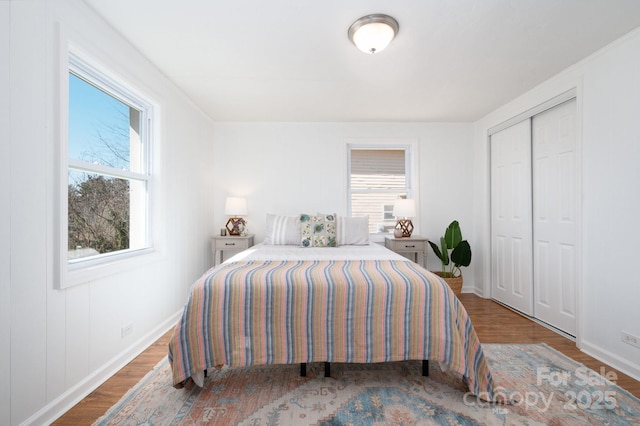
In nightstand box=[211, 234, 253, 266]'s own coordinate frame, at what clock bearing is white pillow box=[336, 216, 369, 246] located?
The white pillow is roughly at 10 o'clock from the nightstand.

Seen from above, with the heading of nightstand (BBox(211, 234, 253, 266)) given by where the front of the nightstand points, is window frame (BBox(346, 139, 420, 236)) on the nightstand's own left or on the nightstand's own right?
on the nightstand's own left

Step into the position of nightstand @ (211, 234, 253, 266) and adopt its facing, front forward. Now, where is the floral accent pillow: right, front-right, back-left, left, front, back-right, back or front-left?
front-left

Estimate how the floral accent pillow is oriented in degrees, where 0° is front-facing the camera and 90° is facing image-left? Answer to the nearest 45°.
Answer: approximately 0°

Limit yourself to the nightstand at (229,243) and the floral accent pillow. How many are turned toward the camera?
2
